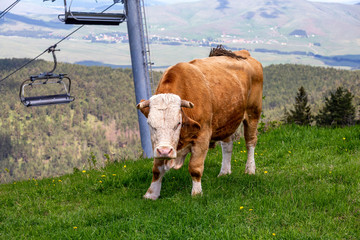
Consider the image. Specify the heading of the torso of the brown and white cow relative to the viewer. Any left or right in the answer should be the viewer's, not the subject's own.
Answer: facing the viewer and to the left of the viewer

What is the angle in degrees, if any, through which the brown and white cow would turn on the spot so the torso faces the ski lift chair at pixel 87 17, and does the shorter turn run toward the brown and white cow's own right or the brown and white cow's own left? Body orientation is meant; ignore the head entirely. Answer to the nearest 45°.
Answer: approximately 90° to the brown and white cow's own right

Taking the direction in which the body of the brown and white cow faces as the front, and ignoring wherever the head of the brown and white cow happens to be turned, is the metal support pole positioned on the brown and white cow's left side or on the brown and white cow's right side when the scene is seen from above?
on the brown and white cow's right side
